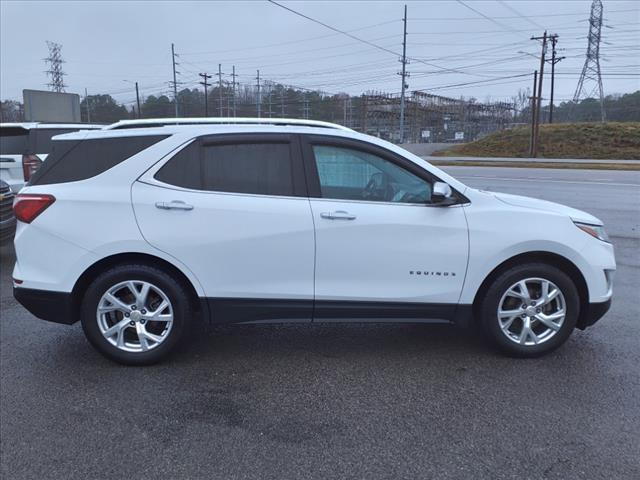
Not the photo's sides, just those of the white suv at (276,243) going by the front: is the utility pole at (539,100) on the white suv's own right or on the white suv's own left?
on the white suv's own left

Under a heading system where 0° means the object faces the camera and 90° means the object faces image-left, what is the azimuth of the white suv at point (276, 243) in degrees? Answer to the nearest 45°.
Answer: approximately 270°
